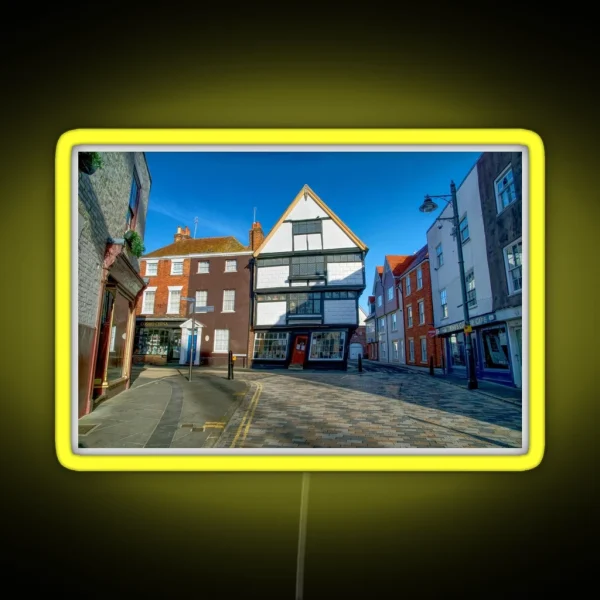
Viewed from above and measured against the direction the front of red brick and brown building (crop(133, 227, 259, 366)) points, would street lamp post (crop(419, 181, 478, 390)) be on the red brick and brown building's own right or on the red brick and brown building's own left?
on the red brick and brown building's own left

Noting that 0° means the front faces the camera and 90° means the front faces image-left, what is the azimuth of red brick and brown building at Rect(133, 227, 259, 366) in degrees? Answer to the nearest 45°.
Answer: approximately 0°

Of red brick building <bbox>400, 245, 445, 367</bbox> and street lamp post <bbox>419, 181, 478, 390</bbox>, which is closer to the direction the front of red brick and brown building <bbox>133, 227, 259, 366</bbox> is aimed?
the street lamp post

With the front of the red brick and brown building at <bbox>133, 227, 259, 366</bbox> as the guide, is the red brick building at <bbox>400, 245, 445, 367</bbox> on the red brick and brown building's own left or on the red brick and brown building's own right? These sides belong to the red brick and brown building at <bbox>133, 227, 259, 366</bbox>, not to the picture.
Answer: on the red brick and brown building's own left
